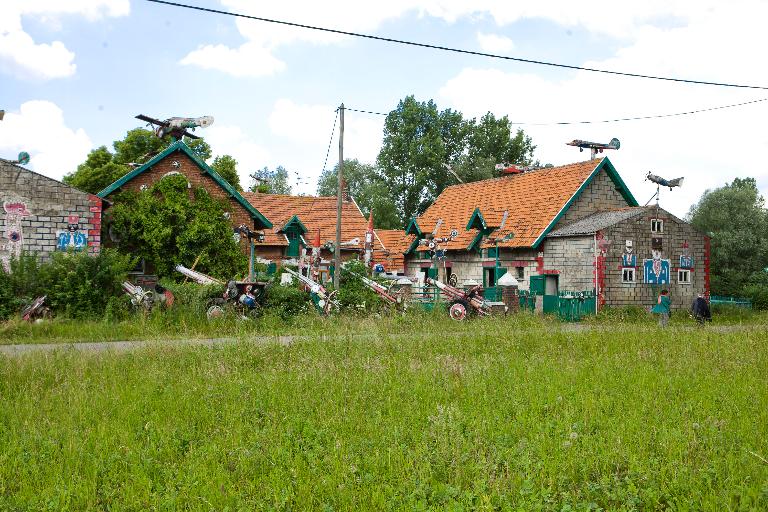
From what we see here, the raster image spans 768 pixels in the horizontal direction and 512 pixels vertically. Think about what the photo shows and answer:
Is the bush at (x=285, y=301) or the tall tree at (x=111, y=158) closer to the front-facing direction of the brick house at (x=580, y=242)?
the bush

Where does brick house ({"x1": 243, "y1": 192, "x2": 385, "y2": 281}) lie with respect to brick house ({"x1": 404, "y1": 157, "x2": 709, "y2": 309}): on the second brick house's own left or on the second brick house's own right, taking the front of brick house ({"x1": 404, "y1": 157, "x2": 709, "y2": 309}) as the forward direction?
on the second brick house's own right

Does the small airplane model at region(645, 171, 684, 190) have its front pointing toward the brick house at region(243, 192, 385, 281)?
yes

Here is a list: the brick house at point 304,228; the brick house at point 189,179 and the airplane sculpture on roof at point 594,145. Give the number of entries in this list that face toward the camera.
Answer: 2

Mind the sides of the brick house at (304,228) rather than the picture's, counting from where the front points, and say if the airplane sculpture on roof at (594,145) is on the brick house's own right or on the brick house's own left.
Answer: on the brick house's own left

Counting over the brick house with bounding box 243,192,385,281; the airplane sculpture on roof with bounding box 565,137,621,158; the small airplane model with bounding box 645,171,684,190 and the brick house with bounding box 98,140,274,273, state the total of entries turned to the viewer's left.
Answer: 2

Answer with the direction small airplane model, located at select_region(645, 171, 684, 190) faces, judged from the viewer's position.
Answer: facing to the left of the viewer

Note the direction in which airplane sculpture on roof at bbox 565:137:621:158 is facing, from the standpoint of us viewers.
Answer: facing to the left of the viewer
